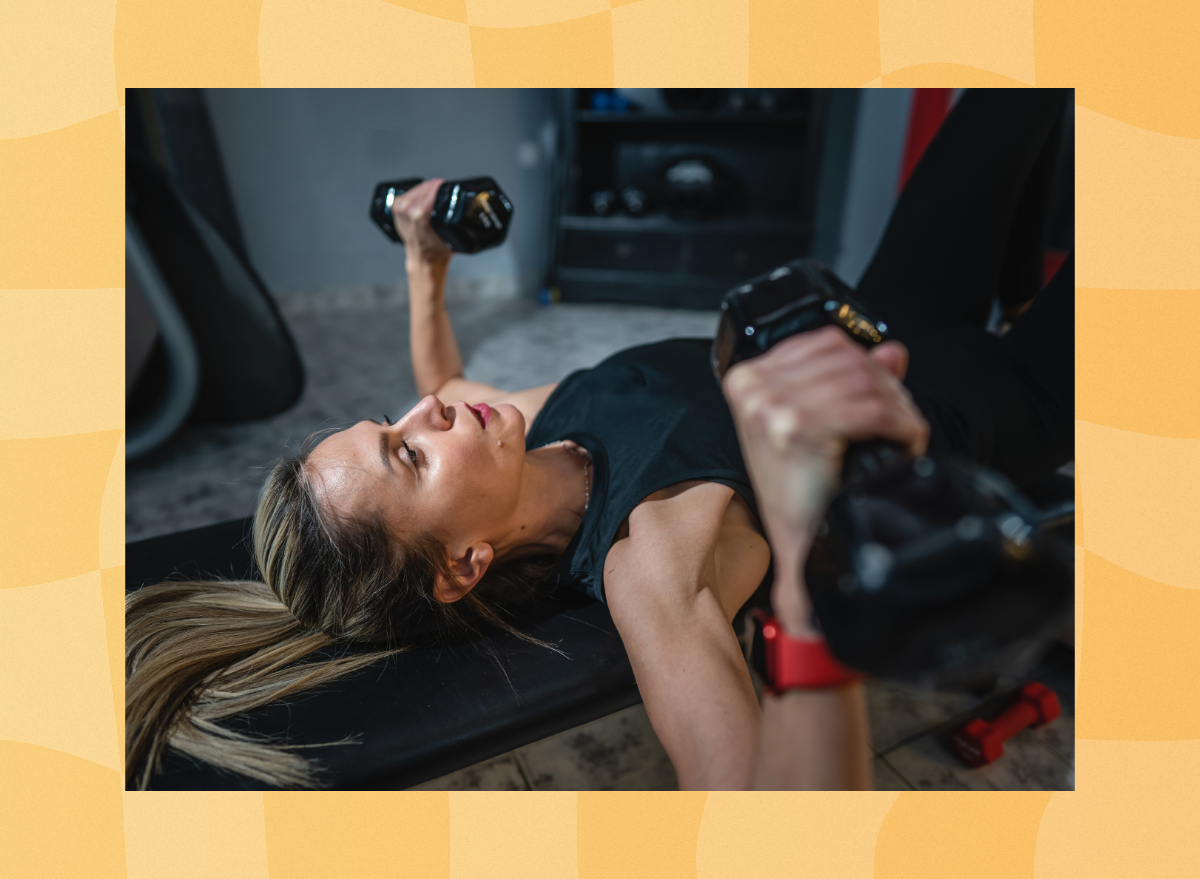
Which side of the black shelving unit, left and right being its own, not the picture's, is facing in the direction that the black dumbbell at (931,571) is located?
front

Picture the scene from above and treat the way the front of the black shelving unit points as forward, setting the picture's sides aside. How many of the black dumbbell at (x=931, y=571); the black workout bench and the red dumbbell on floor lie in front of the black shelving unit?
3

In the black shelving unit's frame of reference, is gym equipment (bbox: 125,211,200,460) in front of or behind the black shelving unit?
in front

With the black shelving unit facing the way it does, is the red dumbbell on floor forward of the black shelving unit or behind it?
forward

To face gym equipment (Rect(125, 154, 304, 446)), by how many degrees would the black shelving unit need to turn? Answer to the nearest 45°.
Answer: approximately 45° to its right

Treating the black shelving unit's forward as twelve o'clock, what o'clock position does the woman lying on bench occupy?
The woman lying on bench is roughly at 12 o'clock from the black shelving unit.

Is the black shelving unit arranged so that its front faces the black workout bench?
yes

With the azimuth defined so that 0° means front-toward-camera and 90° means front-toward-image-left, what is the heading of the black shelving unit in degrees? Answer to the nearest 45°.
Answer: approximately 0°
